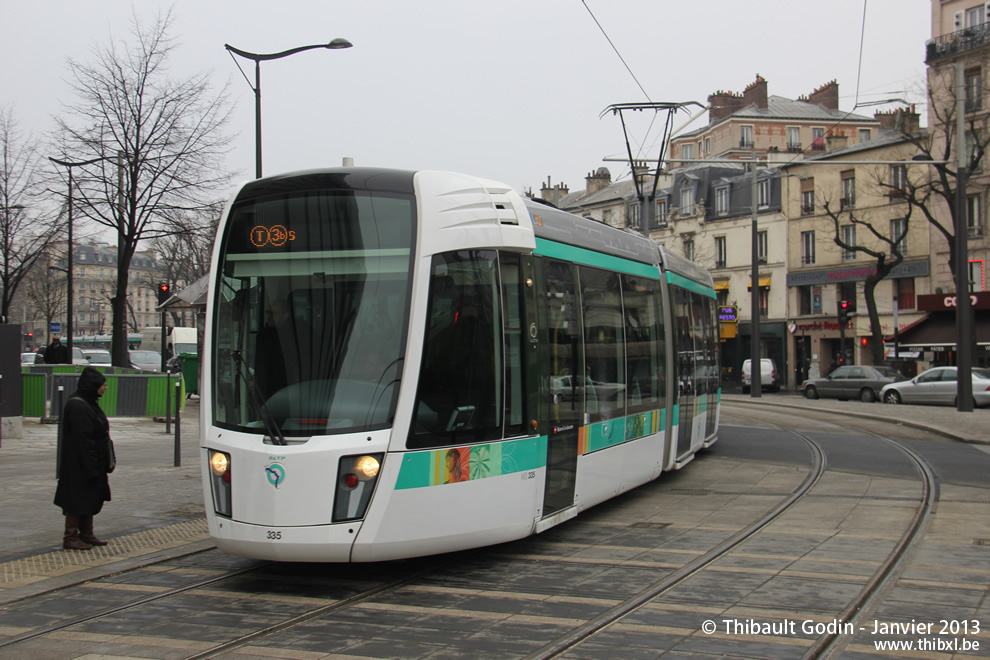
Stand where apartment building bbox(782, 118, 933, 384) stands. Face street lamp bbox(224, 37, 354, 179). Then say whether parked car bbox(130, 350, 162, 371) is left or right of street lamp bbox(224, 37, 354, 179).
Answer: right

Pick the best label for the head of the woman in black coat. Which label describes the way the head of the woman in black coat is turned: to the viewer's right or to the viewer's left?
to the viewer's right

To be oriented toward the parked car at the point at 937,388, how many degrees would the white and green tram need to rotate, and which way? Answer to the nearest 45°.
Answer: approximately 180°

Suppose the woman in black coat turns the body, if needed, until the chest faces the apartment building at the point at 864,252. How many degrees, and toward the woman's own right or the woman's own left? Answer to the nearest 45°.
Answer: approximately 45° to the woman's own left

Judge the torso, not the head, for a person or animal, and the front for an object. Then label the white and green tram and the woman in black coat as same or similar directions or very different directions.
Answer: very different directions

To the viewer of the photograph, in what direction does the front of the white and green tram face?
facing the viewer and to the left of the viewer

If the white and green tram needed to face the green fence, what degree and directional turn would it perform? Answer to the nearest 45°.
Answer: approximately 90° to its right

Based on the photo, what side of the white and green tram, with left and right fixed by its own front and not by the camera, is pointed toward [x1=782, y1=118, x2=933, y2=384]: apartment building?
back

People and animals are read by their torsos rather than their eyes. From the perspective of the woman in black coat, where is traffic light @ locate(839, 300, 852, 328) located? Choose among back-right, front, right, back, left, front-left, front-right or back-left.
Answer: front-left

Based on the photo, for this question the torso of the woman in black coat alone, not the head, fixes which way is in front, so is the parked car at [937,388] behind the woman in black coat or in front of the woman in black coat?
in front

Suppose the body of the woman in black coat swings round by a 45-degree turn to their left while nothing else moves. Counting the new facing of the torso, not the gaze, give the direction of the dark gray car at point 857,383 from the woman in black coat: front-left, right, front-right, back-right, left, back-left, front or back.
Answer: front

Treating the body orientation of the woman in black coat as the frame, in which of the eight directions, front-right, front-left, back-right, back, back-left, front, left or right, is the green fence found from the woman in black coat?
left

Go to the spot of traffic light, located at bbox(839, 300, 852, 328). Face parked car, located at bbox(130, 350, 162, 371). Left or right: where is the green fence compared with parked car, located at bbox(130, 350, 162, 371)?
left

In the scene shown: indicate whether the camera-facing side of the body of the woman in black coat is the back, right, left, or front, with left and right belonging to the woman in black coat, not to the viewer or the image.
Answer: right

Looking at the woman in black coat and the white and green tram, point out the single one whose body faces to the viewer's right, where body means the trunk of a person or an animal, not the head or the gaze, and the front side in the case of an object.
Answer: the woman in black coat

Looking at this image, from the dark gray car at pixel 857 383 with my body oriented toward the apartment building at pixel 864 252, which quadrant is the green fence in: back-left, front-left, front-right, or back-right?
back-left

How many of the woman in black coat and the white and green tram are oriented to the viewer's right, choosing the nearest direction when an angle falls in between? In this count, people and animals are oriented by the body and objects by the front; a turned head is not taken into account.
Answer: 1
